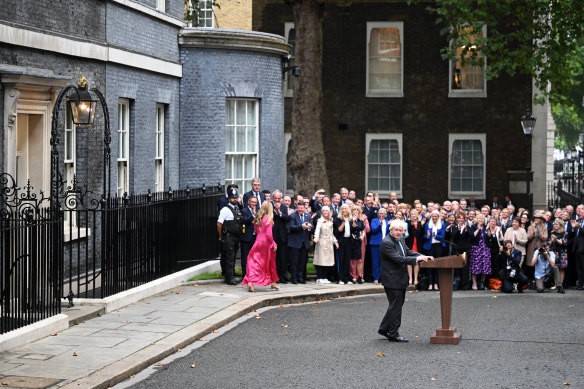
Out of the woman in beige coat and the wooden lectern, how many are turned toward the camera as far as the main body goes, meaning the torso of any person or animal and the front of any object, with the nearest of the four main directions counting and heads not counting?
1

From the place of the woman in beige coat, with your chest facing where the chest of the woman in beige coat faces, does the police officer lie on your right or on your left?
on your right

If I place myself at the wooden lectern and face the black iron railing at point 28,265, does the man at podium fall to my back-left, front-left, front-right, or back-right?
front-right

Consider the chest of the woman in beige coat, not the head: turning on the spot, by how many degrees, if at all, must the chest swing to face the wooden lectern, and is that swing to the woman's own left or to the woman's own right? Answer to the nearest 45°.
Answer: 0° — they already face it

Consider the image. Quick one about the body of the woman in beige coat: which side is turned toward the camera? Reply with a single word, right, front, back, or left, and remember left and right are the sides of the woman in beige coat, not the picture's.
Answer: front

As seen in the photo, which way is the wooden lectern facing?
to the viewer's right

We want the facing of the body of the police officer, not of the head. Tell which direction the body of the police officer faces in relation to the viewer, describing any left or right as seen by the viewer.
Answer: facing the viewer and to the right of the viewer

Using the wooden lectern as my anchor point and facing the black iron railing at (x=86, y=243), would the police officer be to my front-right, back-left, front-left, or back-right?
front-right

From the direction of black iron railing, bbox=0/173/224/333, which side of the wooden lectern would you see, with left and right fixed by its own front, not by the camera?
back

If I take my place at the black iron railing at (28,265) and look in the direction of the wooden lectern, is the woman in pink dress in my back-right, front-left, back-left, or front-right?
front-left
